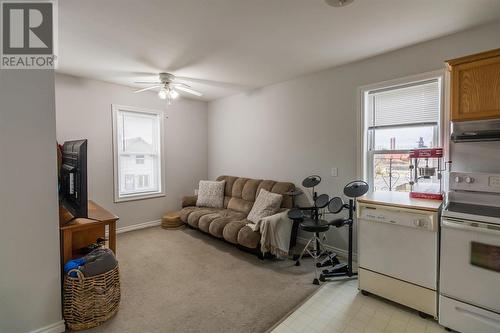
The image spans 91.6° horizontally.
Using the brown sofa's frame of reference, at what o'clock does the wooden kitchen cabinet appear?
The wooden kitchen cabinet is roughly at 9 o'clock from the brown sofa.

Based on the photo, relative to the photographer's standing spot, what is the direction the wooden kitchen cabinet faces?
facing the viewer and to the left of the viewer

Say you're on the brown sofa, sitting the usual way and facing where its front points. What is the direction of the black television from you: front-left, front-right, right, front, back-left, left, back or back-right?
front

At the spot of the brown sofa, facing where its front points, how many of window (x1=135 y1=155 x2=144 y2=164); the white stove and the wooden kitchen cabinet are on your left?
2

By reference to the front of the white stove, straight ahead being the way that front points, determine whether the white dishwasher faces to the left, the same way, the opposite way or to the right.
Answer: the same way

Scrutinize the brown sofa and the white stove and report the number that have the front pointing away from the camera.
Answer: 0

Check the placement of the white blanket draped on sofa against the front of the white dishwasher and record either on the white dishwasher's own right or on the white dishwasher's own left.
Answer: on the white dishwasher's own right

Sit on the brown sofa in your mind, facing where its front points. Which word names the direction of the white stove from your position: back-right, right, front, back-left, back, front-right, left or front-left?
left

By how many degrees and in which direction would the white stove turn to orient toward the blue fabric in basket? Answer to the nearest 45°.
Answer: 0° — it already faces it

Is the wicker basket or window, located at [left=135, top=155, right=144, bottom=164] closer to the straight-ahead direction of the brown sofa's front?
the wicker basket

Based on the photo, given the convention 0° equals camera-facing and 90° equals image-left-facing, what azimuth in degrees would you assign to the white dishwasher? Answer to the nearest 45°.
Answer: approximately 45°

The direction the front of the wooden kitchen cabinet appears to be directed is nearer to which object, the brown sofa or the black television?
the black television

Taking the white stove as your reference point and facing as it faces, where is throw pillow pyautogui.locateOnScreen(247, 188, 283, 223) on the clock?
The throw pillow is roughly at 2 o'clock from the white stove.

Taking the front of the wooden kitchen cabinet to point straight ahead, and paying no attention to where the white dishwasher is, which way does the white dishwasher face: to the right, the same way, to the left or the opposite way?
the same way

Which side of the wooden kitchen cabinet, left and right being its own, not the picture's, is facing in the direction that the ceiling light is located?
front

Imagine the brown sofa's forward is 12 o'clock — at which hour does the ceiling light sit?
The ceiling light is roughly at 10 o'clock from the brown sofa.

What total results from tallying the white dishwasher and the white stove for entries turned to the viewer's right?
0

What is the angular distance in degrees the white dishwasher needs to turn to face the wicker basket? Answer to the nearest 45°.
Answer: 0° — it already faces it

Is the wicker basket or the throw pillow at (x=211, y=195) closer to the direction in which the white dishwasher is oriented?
the wicker basket
